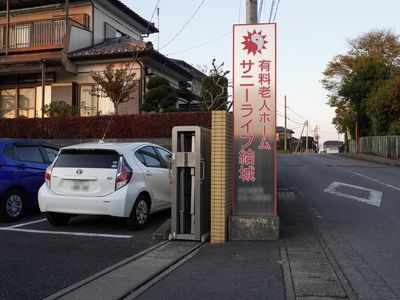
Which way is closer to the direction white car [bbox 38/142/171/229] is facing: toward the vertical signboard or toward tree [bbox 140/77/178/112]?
the tree

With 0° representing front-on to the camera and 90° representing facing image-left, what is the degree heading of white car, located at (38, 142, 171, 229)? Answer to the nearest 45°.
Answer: approximately 225°

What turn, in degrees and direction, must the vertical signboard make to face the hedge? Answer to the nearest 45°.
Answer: approximately 135° to its right

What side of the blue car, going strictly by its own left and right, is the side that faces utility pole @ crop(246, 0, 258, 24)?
right

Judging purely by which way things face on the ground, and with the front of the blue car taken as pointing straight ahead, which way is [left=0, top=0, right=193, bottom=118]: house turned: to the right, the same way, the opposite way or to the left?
the opposite way

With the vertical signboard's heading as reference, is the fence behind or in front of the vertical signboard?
behind

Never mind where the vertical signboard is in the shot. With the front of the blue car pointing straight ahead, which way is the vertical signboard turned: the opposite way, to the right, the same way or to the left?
the opposite way

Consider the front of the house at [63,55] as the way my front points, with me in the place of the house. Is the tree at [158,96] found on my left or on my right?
on my left

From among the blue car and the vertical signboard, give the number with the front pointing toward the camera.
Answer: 1

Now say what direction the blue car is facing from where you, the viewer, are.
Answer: facing away from the viewer and to the right of the viewer
